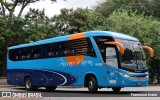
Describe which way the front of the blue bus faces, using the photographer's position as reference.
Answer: facing the viewer and to the right of the viewer

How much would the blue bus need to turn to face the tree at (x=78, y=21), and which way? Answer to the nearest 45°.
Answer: approximately 135° to its left
